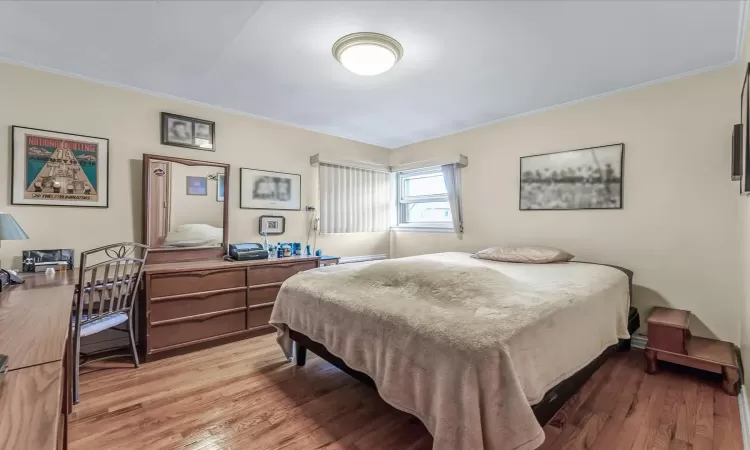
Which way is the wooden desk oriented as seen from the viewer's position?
to the viewer's right

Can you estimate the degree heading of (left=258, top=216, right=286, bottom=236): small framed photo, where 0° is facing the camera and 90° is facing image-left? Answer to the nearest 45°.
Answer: approximately 0°

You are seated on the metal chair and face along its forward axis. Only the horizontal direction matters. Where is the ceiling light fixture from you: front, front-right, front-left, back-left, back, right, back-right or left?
back

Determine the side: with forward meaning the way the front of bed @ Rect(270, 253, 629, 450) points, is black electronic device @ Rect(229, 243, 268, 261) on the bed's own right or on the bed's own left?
on the bed's own right

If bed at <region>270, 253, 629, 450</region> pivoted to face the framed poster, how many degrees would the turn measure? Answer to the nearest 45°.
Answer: approximately 45° to its right

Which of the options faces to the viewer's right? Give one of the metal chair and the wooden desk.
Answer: the wooden desk

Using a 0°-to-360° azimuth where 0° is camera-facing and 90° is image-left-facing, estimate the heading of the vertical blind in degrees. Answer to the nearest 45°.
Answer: approximately 315°

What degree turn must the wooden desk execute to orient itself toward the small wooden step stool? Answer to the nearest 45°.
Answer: approximately 45° to its right

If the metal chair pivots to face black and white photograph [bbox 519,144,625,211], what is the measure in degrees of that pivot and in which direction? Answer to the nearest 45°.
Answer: approximately 180°

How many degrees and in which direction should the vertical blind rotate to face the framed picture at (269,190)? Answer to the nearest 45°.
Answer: approximately 90° to its right
